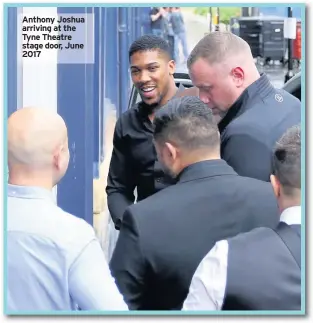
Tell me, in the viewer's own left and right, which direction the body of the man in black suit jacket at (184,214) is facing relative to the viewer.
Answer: facing away from the viewer and to the left of the viewer

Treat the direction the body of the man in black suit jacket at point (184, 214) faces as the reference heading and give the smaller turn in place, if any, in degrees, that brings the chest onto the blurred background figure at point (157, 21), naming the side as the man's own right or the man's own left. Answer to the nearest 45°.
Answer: approximately 45° to the man's own right

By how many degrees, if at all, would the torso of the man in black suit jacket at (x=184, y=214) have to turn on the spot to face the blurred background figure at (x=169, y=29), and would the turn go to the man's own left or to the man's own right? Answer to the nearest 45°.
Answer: approximately 45° to the man's own right

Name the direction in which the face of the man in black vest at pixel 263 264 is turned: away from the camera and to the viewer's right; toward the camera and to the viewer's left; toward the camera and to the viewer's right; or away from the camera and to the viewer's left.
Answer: away from the camera and to the viewer's left

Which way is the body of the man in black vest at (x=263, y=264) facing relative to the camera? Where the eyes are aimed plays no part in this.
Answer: away from the camera

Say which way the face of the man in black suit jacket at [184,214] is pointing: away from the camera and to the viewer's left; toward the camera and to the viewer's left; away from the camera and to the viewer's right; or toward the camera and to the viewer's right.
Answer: away from the camera and to the viewer's left

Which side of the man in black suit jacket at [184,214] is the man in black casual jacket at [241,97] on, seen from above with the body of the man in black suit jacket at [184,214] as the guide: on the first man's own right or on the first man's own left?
on the first man's own right
